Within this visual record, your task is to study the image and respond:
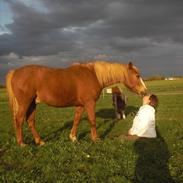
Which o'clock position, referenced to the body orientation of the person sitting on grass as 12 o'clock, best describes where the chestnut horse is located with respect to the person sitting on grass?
The chestnut horse is roughly at 12 o'clock from the person sitting on grass.

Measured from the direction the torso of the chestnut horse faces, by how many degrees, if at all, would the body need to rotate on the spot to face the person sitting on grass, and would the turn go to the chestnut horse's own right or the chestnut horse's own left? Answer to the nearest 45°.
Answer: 0° — it already faces them

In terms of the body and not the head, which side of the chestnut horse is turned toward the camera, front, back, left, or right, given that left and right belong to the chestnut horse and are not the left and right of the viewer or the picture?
right

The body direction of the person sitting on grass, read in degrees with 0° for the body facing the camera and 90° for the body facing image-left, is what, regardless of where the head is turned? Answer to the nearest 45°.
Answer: approximately 90°

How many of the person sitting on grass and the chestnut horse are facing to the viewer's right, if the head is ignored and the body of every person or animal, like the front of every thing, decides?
1

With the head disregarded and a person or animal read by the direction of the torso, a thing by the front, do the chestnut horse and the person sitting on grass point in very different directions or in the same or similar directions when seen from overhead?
very different directions
